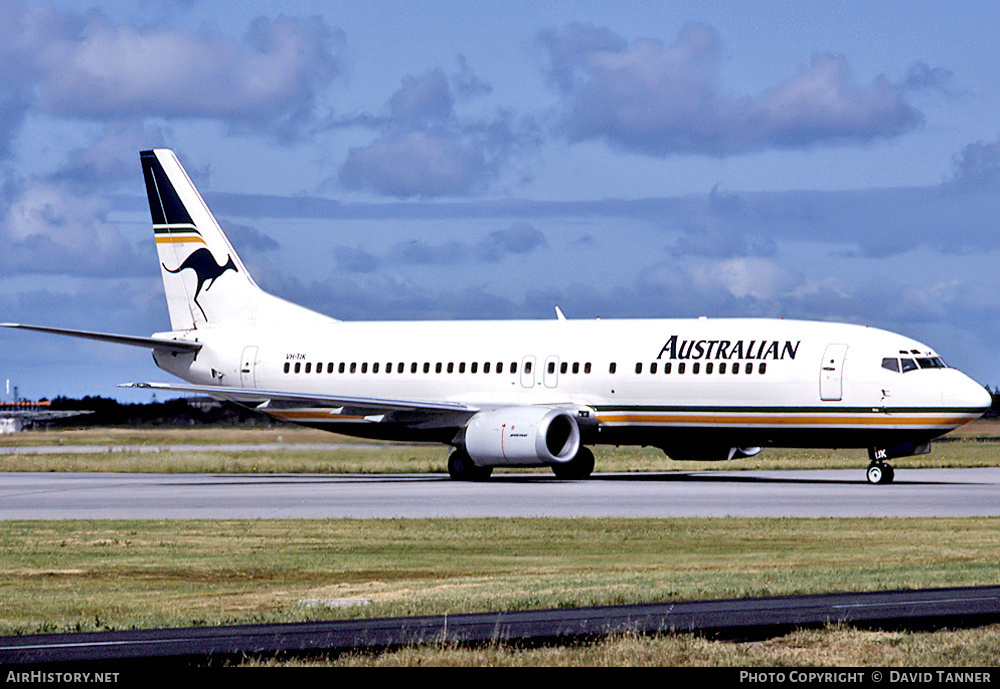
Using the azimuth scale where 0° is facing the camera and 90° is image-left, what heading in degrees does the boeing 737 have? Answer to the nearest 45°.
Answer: approximately 315°
